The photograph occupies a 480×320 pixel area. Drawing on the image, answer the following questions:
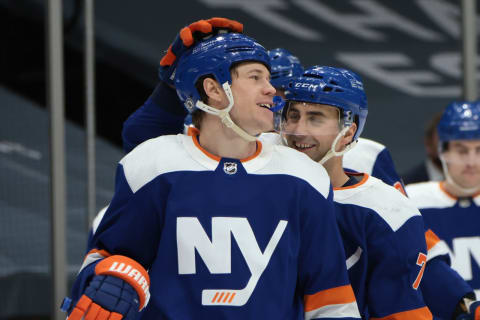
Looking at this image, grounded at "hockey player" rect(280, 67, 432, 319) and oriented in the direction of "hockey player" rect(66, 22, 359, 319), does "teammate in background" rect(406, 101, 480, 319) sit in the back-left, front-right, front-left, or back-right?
back-right

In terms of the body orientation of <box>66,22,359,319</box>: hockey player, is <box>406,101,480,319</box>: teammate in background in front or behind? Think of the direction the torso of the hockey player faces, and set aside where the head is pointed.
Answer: behind

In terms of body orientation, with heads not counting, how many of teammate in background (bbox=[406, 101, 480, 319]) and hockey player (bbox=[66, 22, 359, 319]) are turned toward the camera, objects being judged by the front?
2

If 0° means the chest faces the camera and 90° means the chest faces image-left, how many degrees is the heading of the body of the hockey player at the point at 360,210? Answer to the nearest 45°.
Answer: approximately 45°

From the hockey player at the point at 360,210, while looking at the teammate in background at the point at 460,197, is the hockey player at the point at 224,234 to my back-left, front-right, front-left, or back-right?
back-left

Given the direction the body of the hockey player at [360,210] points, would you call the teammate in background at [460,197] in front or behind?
behind
